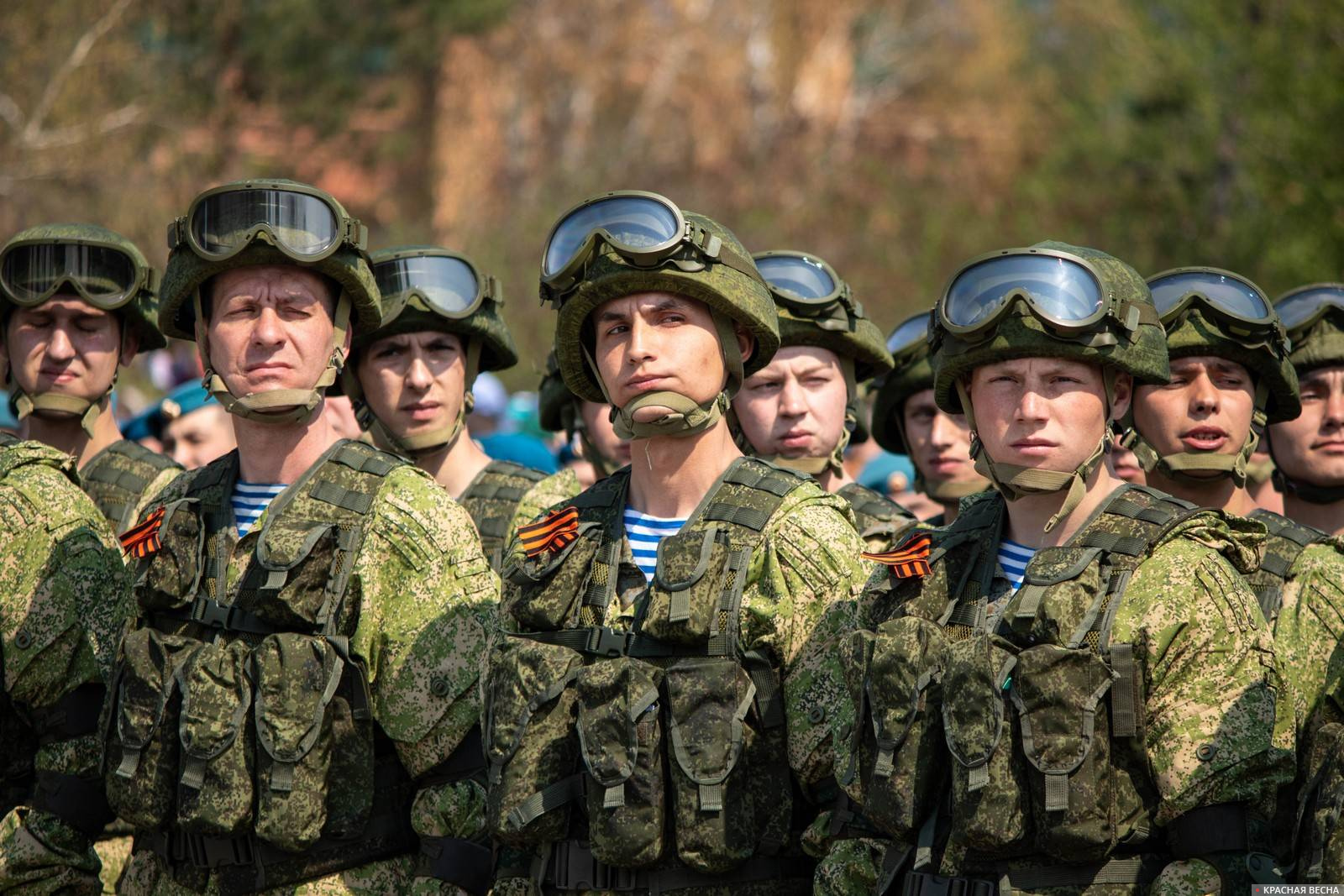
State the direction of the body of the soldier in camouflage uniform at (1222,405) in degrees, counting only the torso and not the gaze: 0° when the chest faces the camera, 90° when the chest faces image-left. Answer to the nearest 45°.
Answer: approximately 45°

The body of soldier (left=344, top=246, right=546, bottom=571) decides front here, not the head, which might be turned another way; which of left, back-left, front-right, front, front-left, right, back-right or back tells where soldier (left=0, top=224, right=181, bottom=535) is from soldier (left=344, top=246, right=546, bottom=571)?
front-right

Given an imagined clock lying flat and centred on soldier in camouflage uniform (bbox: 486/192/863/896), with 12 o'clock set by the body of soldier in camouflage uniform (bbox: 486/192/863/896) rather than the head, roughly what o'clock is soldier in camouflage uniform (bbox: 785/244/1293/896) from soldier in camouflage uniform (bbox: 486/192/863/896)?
soldier in camouflage uniform (bbox: 785/244/1293/896) is roughly at 8 o'clock from soldier in camouflage uniform (bbox: 486/192/863/896).

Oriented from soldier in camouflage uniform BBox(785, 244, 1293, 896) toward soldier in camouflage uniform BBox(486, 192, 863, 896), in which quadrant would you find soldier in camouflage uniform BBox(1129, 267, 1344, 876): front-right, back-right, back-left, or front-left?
back-right

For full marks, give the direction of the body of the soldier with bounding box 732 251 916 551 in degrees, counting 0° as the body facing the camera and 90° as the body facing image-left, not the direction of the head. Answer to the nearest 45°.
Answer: approximately 45°

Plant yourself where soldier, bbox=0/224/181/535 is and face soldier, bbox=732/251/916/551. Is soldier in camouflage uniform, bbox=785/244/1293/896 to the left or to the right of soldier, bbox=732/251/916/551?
right

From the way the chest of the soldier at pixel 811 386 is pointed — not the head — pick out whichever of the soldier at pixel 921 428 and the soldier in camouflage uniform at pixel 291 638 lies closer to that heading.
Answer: the soldier in camouflage uniform
